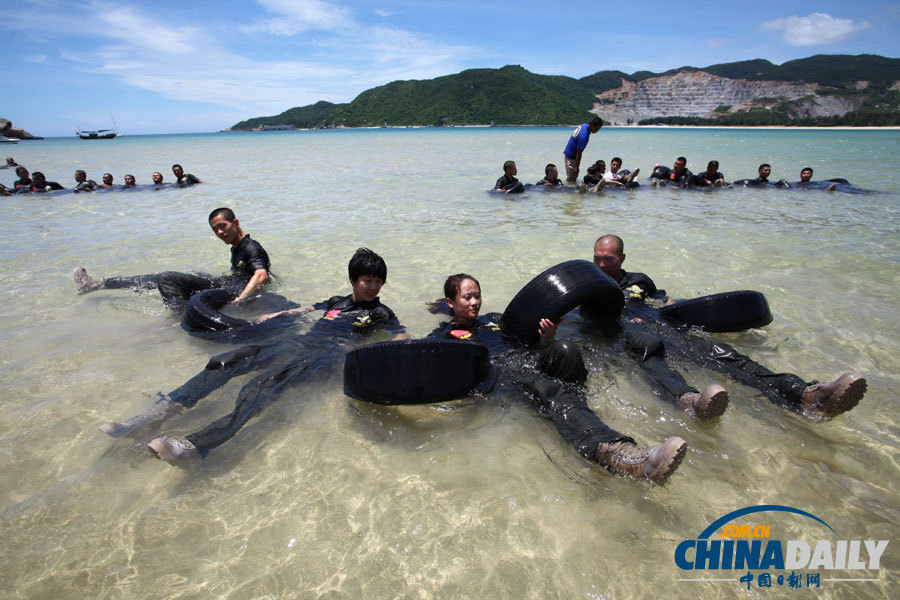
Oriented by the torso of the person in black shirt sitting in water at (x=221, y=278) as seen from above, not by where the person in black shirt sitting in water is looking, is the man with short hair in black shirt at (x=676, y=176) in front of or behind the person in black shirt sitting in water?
behind

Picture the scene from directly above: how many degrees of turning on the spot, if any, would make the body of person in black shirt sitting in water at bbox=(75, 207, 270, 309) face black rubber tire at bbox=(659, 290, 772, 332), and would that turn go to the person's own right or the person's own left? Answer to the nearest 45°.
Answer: approximately 135° to the person's own left

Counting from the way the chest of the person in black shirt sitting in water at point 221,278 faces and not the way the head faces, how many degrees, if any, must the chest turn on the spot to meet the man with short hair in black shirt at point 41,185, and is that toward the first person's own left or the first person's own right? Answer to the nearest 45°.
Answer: approximately 90° to the first person's own right

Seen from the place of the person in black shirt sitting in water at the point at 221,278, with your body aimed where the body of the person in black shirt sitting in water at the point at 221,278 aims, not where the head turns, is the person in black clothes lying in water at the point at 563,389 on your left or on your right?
on your left

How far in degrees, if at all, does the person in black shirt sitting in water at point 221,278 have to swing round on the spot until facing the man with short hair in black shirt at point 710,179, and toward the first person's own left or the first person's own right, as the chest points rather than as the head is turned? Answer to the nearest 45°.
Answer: approximately 180°

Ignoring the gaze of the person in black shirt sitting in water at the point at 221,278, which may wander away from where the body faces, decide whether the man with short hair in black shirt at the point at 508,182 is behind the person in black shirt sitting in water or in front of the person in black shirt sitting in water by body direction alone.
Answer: behind
